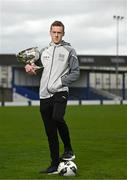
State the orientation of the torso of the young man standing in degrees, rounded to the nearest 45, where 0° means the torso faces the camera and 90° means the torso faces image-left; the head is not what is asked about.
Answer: approximately 45°
